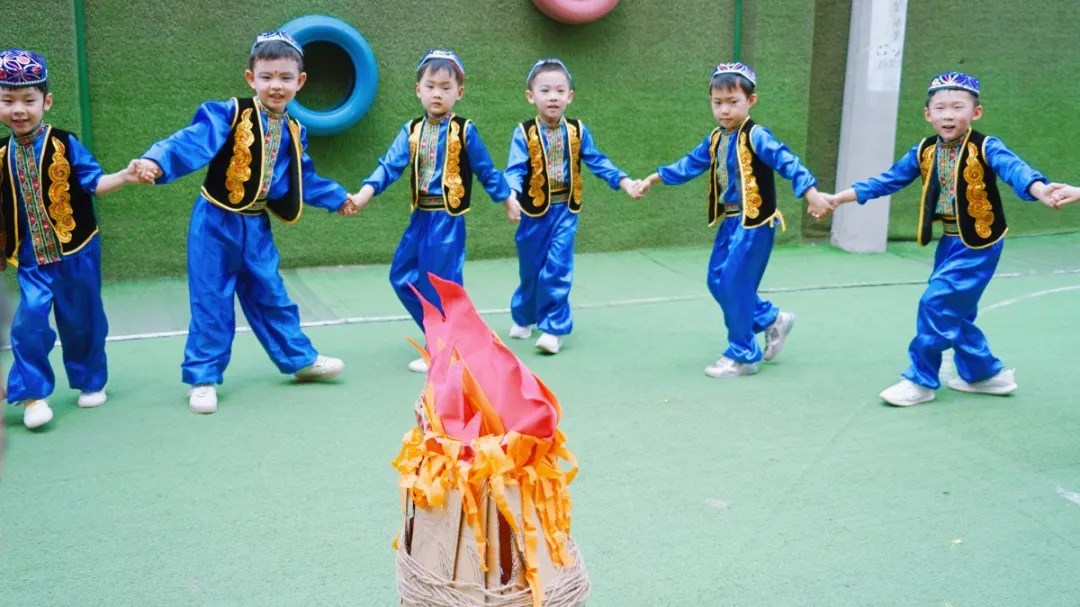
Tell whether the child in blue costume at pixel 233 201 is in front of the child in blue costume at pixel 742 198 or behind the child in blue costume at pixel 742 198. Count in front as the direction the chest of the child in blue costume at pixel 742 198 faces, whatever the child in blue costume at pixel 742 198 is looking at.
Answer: in front

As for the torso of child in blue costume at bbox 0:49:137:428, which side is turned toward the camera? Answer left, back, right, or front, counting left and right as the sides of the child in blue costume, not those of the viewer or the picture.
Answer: front

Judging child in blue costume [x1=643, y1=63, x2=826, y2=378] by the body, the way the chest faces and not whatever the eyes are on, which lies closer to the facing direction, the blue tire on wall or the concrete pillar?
the blue tire on wall

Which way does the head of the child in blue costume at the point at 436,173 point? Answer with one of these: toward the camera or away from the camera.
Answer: toward the camera

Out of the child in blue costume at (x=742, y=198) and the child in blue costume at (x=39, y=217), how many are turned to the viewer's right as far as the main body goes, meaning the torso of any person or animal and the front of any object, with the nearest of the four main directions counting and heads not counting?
0

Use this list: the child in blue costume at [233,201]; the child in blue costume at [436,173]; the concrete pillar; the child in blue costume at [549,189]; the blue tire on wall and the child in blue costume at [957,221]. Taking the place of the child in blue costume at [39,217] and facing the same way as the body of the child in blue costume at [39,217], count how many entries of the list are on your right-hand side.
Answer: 0

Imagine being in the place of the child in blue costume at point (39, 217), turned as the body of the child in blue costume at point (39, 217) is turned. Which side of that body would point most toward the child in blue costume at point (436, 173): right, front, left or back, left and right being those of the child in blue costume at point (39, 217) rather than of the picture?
left

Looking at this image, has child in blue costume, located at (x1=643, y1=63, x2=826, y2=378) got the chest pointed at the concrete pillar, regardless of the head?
no

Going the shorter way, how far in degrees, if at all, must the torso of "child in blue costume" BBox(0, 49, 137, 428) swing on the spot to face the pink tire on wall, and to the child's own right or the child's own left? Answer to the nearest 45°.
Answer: approximately 135° to the child's own left

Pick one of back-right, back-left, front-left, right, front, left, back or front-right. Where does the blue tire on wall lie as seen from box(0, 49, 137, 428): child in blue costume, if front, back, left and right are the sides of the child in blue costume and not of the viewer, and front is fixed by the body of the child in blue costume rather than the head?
back-left

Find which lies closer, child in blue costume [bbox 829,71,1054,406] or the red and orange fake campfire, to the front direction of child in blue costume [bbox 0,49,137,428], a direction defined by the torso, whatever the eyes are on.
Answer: the red and orange fake campfire

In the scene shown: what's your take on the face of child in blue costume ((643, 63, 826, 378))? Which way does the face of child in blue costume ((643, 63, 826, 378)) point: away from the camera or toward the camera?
toward the camera

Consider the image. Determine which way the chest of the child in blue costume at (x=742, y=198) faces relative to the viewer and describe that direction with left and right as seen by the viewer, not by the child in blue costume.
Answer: facing the viewer and to the left of the viewer

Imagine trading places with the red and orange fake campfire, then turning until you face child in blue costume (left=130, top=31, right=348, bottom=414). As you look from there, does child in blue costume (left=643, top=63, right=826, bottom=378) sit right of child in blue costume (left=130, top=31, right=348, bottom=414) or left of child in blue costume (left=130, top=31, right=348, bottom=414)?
right

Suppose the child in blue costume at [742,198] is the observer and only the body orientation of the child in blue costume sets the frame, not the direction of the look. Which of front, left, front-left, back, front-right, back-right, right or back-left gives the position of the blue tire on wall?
right

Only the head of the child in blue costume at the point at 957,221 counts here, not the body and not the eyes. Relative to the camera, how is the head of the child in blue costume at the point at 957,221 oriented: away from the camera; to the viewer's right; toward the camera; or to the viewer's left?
toward the camera

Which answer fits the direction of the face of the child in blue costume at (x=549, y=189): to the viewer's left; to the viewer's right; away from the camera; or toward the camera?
toward the camera
